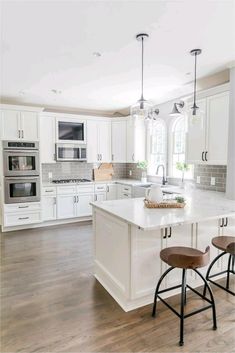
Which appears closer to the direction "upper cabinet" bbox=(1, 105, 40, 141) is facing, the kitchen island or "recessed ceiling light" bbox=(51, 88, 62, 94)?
the kitchen island

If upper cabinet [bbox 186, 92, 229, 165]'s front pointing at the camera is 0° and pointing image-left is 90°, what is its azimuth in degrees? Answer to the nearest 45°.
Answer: approximately 45°

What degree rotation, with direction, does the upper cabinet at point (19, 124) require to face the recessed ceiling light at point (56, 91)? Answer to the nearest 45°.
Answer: approximately 45° to its left

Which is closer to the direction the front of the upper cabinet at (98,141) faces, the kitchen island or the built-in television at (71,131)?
the kitchen island

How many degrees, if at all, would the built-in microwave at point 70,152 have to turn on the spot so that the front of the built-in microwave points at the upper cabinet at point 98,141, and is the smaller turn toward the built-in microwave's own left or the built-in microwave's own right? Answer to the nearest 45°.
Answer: approximately 90° to the built-in microwave's own left

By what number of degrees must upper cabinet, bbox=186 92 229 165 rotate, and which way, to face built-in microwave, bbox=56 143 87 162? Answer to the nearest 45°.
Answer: approximately 45° to its right

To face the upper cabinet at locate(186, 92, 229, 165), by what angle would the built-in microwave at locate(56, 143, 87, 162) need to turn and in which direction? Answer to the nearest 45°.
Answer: approximately 45° to its left

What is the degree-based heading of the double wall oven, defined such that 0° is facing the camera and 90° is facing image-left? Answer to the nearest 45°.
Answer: approximately 0°

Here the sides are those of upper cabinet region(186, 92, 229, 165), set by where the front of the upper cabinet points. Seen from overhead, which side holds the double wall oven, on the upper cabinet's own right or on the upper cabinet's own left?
on the upper cabinet's own right

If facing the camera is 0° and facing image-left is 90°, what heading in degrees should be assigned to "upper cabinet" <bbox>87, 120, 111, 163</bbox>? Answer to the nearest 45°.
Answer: approximately 0°

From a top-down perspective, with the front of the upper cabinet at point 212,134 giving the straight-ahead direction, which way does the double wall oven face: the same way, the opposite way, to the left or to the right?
to the left

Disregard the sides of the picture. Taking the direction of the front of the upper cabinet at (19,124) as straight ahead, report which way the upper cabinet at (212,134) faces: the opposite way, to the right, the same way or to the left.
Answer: to the right
